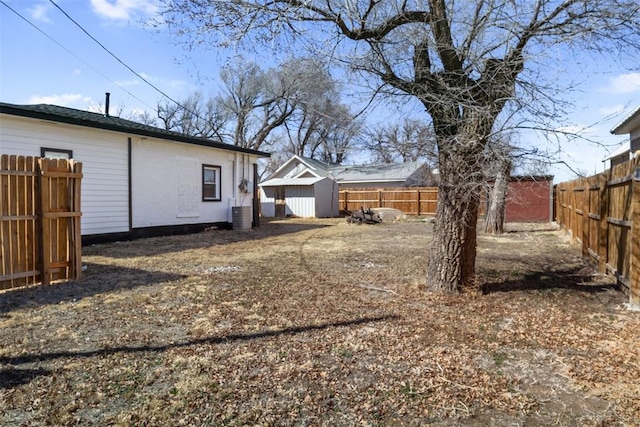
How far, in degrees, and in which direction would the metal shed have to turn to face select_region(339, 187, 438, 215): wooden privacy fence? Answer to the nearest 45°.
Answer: approximately 135° to its left

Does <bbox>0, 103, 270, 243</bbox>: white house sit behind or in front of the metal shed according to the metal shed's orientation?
in front

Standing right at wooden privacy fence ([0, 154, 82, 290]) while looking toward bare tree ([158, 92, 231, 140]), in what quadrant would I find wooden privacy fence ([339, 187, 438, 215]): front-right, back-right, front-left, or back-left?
front-right

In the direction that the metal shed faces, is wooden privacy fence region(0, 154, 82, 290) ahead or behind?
ahead

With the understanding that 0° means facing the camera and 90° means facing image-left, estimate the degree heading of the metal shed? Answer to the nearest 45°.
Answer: approximately 45°

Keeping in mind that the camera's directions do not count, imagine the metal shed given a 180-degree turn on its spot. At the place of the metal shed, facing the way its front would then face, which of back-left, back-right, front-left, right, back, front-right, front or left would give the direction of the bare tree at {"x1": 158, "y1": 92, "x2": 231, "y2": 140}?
left

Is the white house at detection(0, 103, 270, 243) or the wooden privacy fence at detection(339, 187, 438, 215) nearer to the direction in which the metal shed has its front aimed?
the white house
